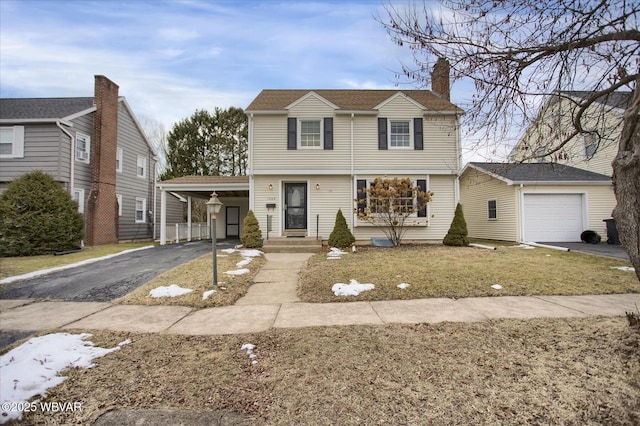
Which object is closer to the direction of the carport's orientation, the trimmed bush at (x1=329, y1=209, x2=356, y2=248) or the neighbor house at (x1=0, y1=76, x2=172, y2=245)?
the trimmed bush

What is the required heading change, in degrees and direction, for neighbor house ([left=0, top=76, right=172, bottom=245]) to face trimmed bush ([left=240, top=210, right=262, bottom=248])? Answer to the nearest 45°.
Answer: approximately 90° to its left

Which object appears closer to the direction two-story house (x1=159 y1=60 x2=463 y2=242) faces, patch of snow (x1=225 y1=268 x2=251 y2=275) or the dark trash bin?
the patch of snow

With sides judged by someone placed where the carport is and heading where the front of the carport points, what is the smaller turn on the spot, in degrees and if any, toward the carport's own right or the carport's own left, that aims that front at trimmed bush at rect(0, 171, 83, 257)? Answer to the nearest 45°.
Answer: approximately 90° to the carport's own right

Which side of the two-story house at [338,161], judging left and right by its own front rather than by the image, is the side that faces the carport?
right

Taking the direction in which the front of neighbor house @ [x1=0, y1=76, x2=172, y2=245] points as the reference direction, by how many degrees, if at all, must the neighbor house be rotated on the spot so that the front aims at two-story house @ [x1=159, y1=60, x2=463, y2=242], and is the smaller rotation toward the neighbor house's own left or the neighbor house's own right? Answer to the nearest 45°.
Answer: approximately 90° to the neighbor house's own left

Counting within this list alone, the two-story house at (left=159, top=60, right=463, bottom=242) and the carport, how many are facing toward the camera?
2

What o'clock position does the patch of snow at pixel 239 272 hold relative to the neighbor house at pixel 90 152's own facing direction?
The patch of snow is roughly at 10 o'clock from the neighbor house.

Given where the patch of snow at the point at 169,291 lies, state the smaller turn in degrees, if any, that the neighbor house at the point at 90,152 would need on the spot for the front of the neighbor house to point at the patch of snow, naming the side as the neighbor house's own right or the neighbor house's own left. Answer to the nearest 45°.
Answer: approximately 45° to the neighbor house's own left

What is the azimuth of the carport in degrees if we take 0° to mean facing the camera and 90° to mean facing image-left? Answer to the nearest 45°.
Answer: approximately 0°
